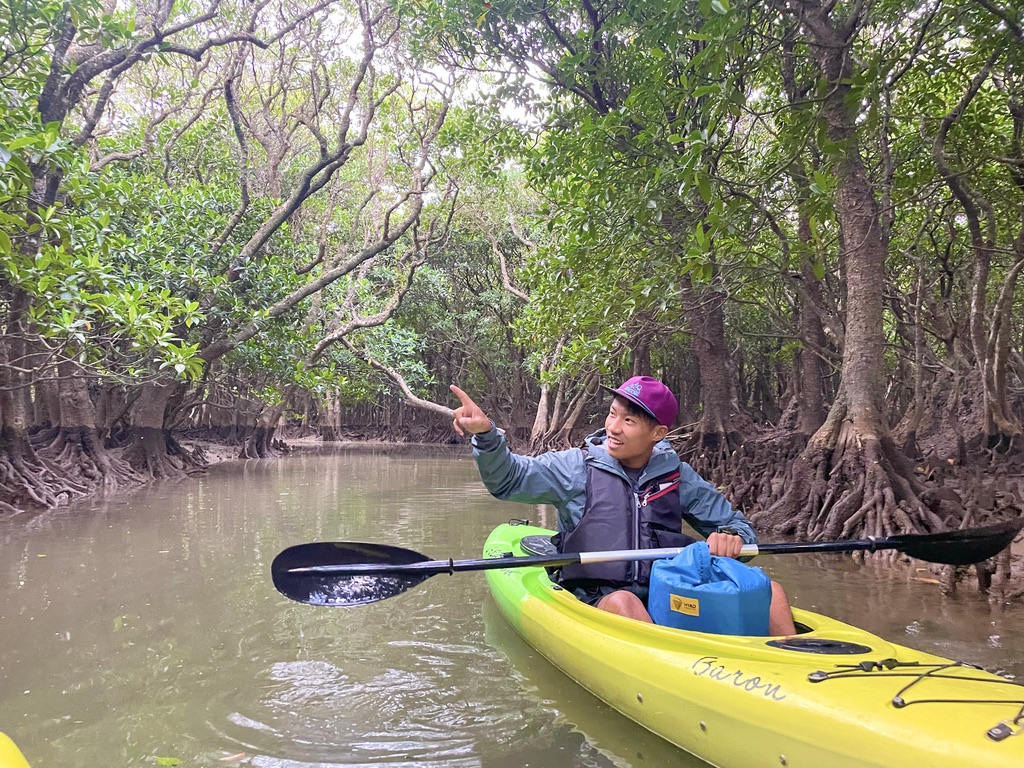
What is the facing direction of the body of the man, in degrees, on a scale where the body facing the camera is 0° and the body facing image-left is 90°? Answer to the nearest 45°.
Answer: approximately 0°

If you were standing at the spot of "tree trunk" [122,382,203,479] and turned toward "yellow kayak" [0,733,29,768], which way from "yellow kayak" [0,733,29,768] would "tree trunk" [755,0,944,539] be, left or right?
left

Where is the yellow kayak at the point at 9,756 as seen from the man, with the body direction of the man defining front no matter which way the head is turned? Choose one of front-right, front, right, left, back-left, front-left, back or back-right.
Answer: front-right

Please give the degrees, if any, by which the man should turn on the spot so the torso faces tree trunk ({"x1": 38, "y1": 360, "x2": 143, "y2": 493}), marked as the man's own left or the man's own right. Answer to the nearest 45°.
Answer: approximately 135° to the man's own right

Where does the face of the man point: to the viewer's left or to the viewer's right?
to the viewer's left

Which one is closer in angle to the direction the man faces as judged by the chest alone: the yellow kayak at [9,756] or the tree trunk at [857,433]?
the yellow kayak

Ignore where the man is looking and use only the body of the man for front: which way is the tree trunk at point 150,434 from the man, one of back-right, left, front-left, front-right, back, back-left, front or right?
back-right

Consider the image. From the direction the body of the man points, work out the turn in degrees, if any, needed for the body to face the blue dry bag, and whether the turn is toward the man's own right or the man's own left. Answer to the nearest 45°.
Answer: approximately 45° to the man's own left
